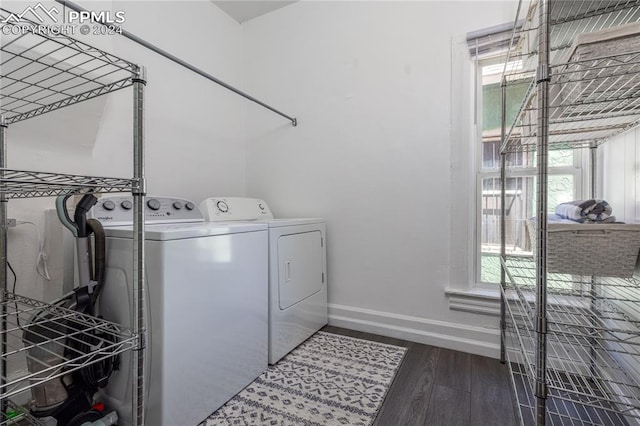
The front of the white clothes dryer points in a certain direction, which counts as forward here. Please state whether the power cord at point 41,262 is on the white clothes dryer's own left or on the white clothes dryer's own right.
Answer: on the white clothes dryer's own right

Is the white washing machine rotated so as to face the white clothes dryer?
no

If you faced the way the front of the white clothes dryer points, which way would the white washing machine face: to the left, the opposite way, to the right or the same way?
the same way

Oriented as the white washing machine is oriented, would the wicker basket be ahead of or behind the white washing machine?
ahead

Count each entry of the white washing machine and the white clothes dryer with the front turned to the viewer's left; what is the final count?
0

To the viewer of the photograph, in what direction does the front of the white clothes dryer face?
facing the viewer and to the right of the viewer

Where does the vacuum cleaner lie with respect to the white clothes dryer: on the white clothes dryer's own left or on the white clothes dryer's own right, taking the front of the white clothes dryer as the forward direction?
on the white clothes dryer's own right

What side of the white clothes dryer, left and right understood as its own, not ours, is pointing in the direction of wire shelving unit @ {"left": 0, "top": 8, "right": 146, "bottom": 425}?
right

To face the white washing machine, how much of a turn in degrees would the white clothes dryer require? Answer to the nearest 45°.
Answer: approximately 90° to its right

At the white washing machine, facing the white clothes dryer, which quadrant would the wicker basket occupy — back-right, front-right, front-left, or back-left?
front-right
